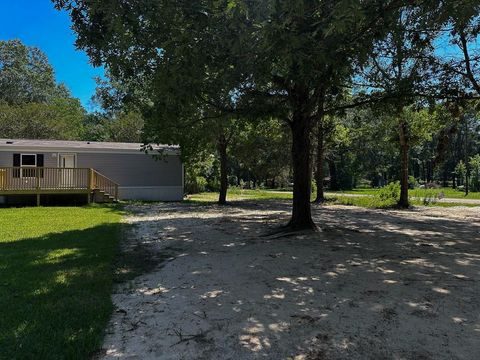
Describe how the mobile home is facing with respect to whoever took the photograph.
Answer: facing the viewer

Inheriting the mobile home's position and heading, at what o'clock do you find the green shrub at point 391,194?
The green shrub is roughly at 10 o'clock from the mobile home.
